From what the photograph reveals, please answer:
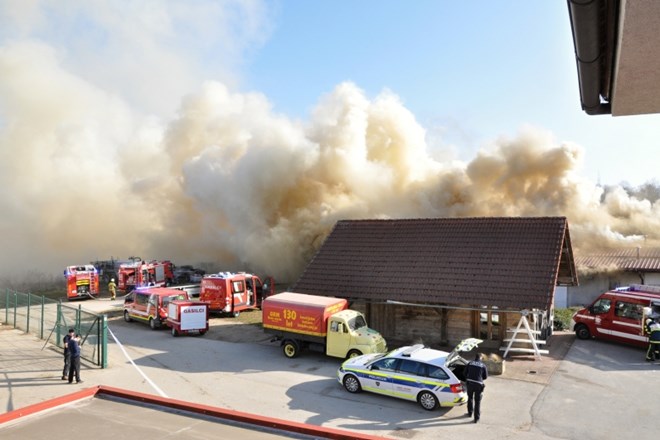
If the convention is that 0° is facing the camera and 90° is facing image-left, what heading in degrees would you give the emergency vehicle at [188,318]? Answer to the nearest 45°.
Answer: approximately 135°

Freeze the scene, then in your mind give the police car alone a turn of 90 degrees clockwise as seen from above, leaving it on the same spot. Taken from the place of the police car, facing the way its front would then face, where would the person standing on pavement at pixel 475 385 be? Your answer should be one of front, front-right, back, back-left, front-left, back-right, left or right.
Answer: right

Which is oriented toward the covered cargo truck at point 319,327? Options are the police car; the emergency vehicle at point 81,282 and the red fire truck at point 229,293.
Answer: the police car

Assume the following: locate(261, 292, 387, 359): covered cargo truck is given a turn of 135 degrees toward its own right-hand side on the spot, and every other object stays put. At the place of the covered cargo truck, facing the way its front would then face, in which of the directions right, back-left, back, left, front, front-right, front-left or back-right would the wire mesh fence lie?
front

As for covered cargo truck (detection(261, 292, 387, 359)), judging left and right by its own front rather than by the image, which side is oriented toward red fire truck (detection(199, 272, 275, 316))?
back

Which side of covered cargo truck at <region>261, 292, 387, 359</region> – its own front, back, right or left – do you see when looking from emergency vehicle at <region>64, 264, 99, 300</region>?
back

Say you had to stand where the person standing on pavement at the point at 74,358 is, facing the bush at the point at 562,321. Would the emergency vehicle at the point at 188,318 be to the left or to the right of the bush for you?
left

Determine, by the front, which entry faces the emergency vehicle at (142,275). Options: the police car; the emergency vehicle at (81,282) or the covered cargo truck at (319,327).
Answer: the police car
